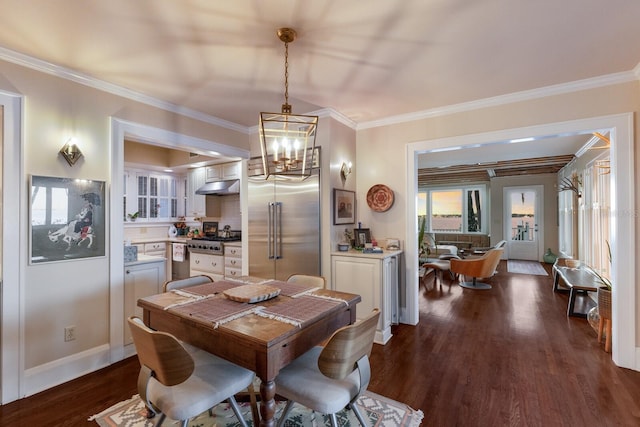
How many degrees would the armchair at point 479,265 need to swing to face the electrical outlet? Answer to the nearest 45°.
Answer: approximately 45° to its left

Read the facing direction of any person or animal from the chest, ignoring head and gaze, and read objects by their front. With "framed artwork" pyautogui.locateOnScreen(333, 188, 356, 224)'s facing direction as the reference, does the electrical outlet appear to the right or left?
on its right

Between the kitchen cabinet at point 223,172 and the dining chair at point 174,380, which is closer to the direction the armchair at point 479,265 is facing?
the kitchen cabinet

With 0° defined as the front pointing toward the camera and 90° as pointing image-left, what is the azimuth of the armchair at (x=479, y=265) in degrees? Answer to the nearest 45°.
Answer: approximately 90°

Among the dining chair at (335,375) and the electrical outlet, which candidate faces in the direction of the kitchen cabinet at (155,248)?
the dining chair

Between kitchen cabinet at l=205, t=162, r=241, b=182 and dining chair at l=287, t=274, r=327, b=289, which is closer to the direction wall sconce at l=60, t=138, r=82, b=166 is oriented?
the dining chair
